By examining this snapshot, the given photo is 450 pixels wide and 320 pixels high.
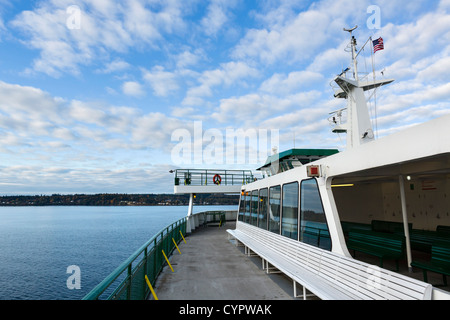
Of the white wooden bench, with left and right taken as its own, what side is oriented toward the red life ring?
right

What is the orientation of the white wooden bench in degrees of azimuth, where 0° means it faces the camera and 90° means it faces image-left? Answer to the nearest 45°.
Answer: approximately 45°
